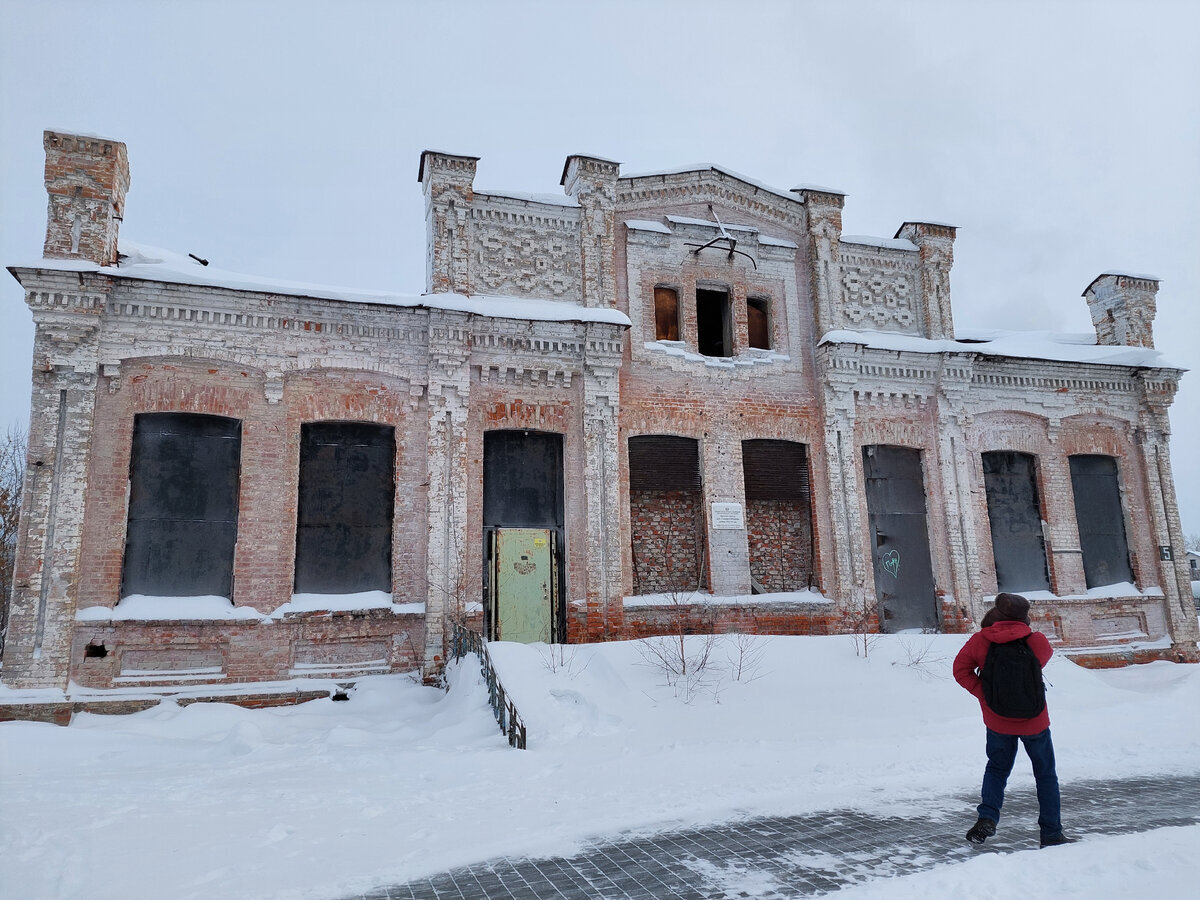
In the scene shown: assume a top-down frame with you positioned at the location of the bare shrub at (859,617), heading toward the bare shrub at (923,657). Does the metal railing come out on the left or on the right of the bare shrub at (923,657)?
right

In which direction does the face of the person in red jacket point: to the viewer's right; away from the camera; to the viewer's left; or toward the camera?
away from the camera

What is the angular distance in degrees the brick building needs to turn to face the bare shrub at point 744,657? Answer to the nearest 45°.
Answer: approximately 45° to its left

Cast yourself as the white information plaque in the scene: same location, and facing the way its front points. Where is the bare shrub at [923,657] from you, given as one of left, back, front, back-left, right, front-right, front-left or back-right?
front-left

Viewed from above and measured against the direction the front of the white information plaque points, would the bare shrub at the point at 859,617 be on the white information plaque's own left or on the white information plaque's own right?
on the white information plaque's own left

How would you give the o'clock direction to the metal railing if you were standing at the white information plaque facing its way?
The metal railing is roughly at 1 o'clock from the white information plaque.

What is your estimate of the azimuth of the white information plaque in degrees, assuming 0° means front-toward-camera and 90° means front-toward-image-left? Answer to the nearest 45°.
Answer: approximately 0°
